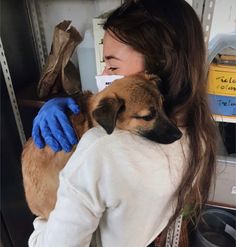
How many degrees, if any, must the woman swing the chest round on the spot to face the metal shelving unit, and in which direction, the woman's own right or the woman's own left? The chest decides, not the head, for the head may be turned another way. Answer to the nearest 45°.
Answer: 0° — they already face it

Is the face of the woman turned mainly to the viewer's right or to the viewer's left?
to the viewer's left

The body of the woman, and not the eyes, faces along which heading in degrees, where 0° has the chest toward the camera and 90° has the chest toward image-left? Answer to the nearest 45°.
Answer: approximately 135°
